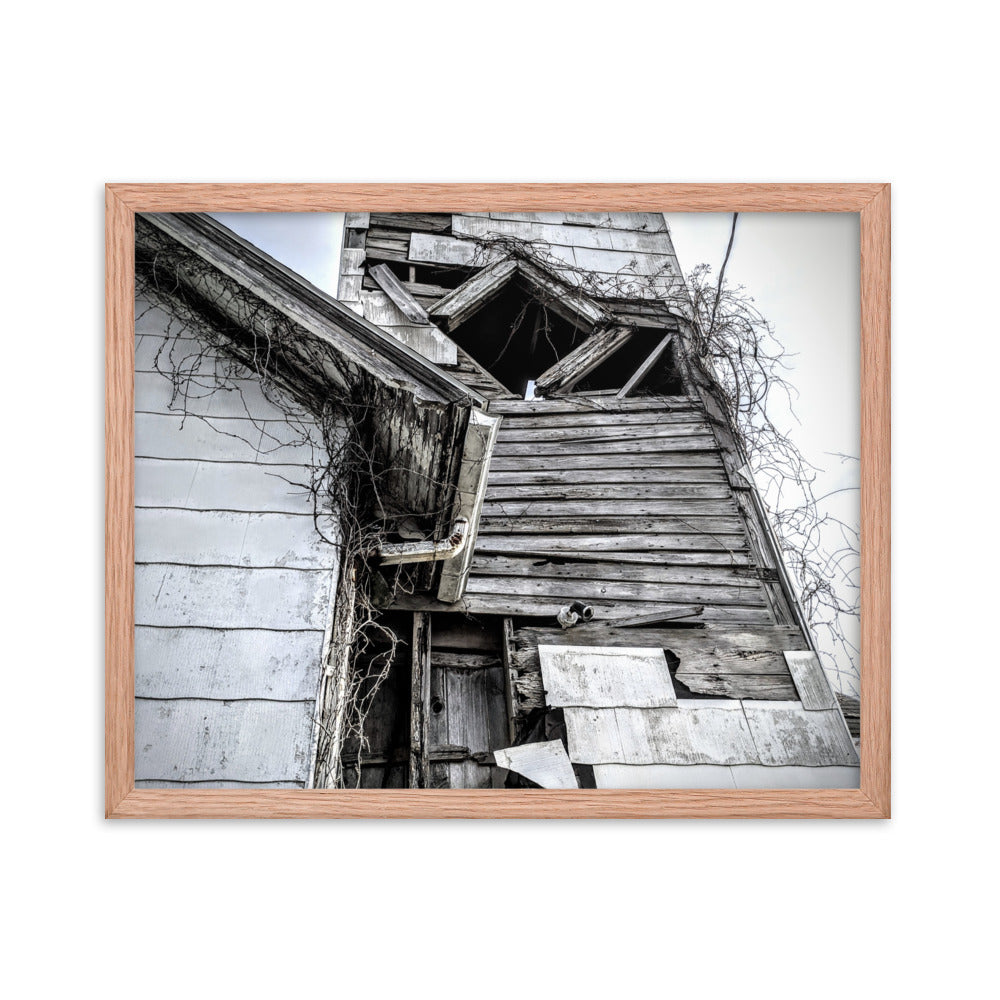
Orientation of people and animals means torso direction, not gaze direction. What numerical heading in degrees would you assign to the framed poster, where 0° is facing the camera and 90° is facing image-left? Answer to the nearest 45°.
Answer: approximately 0°
